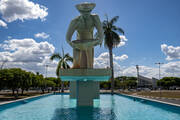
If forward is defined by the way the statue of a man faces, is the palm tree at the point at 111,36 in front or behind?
behind

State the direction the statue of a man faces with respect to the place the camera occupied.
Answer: facing the viewer
